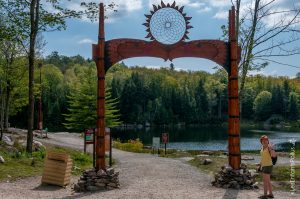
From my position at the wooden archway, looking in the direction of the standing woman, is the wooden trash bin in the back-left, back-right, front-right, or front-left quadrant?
back-right

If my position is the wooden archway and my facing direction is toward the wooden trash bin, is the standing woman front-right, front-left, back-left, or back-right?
back-left

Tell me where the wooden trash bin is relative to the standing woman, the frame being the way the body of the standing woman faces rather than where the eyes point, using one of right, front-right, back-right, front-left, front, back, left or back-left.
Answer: front-right

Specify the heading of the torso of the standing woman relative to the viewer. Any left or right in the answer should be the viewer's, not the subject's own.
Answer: facing the viewer and to the left of the viewer
